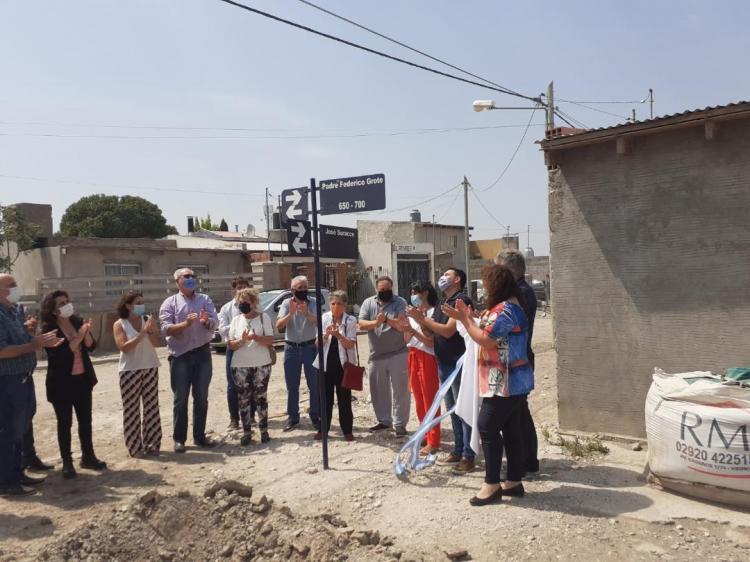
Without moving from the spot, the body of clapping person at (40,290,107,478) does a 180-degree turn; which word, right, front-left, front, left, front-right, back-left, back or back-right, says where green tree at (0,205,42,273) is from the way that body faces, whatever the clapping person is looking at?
front-right

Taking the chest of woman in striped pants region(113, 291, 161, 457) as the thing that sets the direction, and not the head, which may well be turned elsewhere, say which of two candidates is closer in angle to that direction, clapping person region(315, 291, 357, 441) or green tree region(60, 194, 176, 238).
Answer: the clapping person

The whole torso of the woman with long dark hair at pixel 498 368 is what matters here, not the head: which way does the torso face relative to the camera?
to the viewer's left

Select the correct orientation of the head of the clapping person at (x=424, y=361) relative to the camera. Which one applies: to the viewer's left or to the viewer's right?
to the viewer's left

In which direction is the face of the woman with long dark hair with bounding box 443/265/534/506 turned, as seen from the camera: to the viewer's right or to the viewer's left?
to the viewer's left

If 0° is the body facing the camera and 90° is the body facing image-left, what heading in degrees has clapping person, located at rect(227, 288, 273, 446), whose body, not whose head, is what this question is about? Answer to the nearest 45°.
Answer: approximately 0°

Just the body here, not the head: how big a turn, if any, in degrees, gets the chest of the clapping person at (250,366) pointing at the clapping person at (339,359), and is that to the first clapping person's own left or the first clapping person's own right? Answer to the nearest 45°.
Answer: approximately 45° to the first clapping person's own left

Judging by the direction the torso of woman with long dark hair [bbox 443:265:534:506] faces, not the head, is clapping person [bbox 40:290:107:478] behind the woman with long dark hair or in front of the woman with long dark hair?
in front

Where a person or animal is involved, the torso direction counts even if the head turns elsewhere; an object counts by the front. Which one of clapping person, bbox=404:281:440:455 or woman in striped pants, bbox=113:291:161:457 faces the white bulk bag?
the woman in striped pants

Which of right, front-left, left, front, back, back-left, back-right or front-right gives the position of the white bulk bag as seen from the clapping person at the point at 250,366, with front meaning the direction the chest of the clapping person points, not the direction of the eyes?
front-left
